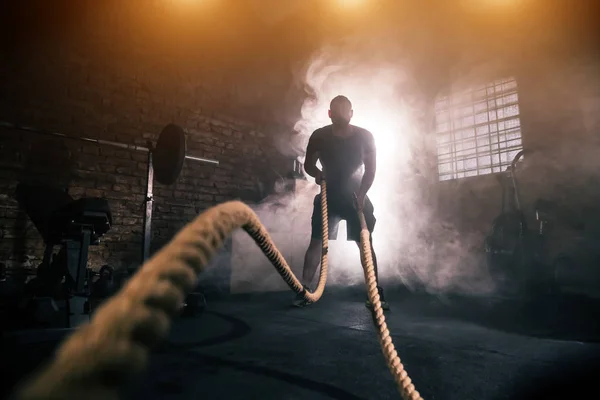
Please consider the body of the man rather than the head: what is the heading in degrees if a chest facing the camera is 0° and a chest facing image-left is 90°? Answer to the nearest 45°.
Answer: approximately 0°

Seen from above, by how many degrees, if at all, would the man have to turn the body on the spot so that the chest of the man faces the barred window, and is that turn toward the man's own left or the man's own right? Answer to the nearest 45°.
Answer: approximately 135° to the man's own left

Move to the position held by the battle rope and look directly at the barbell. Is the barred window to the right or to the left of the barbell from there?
right

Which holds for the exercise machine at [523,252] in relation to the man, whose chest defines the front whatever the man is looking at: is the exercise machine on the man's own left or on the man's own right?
on the man's own left
